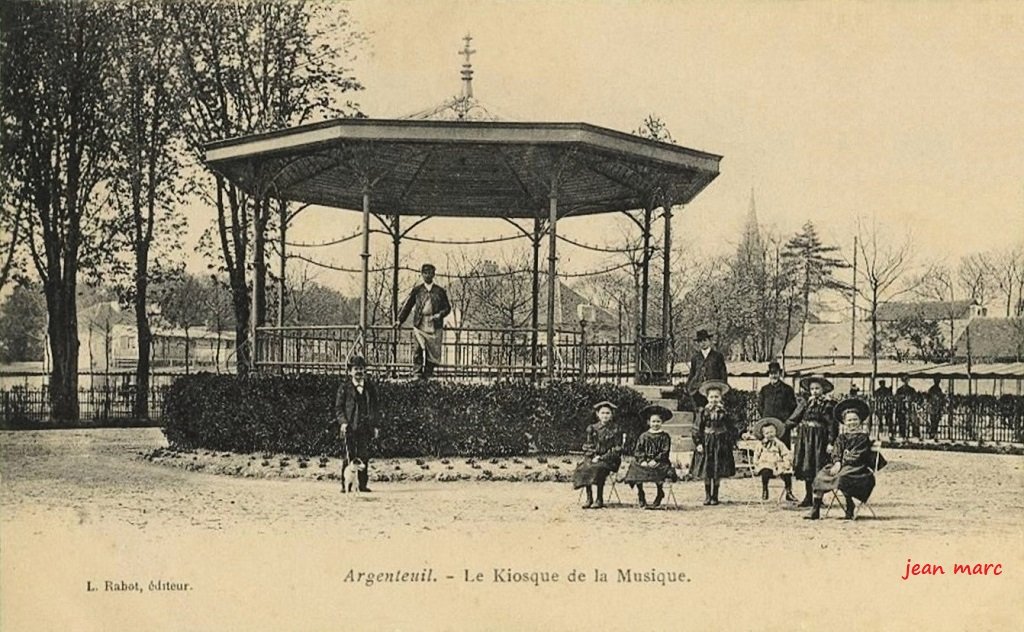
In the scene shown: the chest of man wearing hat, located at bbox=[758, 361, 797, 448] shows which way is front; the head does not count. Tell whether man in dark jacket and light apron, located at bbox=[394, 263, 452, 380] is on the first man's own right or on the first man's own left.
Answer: on the first man's own right

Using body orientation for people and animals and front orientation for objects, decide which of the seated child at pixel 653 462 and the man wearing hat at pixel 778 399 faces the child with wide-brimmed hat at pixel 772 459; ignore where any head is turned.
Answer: the man wearing hat

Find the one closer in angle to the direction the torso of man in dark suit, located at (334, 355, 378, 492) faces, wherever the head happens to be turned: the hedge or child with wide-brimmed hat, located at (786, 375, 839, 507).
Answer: the child with wide-brimmed hat

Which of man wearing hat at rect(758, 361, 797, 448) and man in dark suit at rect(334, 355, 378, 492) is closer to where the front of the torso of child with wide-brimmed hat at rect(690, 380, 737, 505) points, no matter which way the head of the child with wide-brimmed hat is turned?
the man in dark suit

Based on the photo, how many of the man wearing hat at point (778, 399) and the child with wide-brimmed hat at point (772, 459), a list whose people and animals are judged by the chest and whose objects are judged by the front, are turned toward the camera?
2

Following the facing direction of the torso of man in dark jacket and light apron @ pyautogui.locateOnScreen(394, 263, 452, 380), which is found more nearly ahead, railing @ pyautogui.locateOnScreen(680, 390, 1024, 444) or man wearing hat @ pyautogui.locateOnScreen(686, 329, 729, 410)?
the man wearing hat

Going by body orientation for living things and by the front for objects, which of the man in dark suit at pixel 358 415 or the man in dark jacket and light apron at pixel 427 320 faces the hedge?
the man in dark jacket and light apron at pixel 427 320

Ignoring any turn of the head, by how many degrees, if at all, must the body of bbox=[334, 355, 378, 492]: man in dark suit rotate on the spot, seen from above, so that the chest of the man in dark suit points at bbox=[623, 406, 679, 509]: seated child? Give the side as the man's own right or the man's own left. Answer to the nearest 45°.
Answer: approximately 45° to the man's own left

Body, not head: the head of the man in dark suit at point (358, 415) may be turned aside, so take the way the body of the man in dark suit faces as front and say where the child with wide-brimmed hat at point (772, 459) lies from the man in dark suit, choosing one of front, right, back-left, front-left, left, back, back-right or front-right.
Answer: left
